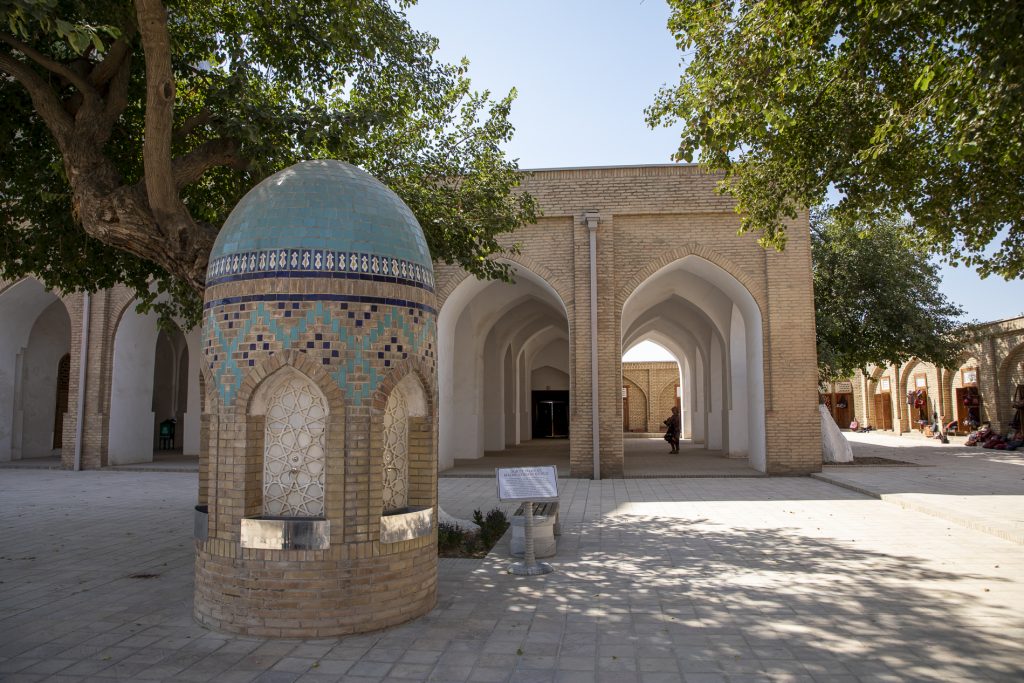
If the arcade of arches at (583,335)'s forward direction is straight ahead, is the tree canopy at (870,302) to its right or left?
on its left

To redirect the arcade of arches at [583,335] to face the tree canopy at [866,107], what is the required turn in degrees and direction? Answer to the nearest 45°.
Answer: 0° — it already faces it

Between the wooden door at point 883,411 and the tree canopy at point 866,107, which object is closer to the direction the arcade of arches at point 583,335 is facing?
the tree canopy

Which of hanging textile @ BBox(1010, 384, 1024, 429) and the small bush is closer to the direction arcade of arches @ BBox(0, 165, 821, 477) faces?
the small bush

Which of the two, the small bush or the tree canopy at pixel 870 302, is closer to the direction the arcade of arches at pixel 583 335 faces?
the small bush

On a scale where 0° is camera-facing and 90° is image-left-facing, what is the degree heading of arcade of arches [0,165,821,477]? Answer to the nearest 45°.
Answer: approximately 0°

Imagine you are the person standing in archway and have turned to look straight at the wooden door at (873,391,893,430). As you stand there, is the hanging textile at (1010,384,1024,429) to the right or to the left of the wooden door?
right

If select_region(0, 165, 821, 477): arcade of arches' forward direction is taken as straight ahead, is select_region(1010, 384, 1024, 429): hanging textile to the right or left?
on its left

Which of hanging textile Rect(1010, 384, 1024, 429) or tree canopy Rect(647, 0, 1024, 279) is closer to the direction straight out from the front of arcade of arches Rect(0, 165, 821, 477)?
the tree canopy

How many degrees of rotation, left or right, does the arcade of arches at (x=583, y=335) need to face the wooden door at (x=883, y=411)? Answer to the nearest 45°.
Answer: approximately 135° to its left
